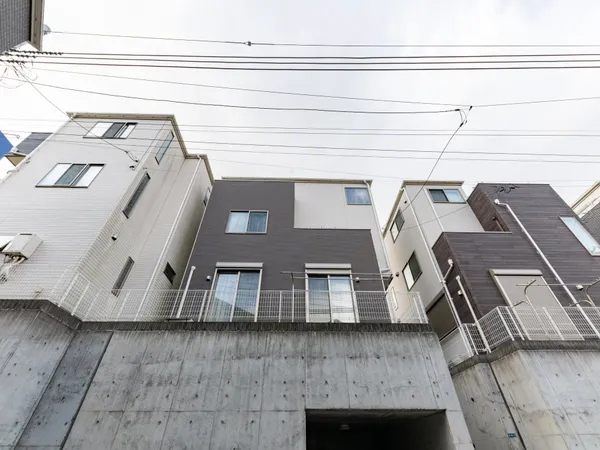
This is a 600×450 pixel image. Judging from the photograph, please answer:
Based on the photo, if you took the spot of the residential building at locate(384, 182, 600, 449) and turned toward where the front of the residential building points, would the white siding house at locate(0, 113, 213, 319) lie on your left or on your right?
on your right

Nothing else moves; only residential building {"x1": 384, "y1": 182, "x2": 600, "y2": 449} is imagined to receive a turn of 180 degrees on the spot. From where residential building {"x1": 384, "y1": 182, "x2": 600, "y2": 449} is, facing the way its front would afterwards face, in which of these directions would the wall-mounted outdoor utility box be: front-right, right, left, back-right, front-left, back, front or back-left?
back-left

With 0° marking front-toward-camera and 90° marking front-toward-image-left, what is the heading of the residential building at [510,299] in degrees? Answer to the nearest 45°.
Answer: approximately 0°

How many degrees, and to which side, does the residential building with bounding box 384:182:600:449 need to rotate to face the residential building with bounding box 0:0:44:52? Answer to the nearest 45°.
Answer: approximately 45° to its right
